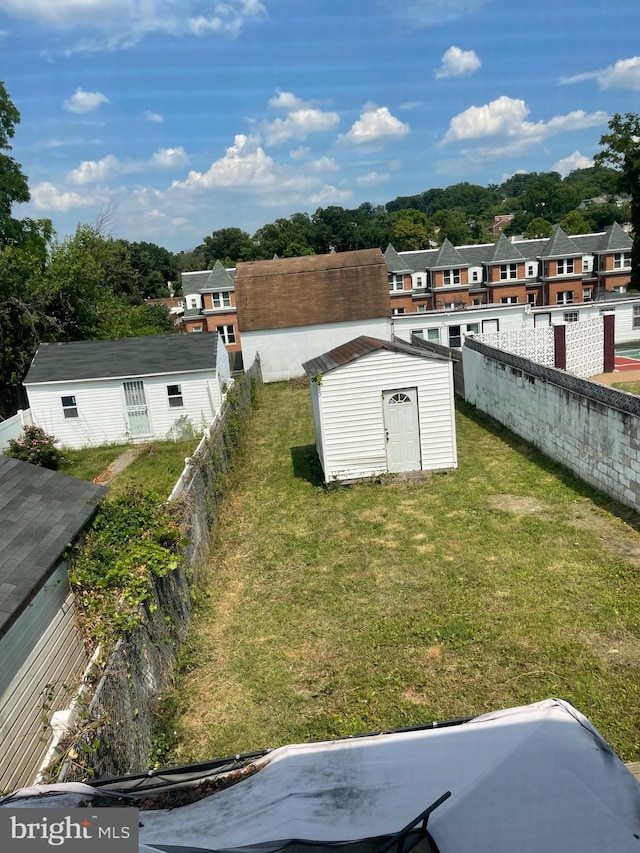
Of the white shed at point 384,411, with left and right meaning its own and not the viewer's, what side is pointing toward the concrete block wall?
left

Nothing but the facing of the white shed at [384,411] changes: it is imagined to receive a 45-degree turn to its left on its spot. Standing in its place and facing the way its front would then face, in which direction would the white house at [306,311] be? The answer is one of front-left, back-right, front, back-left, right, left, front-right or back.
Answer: back-left

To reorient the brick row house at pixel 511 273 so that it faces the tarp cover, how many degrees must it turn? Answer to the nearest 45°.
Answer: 0° — it already faces it

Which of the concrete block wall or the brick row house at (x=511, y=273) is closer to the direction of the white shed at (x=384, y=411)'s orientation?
the concrete block wall

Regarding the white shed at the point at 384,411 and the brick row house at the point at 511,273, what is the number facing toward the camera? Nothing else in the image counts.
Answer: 2

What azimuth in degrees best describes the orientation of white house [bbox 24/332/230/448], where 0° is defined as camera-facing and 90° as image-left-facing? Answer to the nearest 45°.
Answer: approximately 0°

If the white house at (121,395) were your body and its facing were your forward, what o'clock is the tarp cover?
The tarp cover is roughly at 12 o'clock from the white house.

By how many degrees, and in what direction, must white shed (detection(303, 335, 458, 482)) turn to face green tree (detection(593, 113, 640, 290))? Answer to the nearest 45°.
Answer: approximately 135° to its left

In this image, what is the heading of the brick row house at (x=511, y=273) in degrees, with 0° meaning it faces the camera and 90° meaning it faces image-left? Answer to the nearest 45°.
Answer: approximately 0°

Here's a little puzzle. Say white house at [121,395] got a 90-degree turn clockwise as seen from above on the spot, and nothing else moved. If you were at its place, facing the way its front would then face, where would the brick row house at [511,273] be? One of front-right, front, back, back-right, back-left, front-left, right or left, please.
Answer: back-right

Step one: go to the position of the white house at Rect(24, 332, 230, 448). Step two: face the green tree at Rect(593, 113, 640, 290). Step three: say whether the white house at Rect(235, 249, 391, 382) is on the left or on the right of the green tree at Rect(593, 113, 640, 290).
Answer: left

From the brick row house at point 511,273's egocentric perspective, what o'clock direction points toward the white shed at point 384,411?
The white shed is roughly at 12 o'clock from the brick row house.

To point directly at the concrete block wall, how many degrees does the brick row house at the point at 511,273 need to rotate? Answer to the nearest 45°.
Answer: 0° — it already faces it
